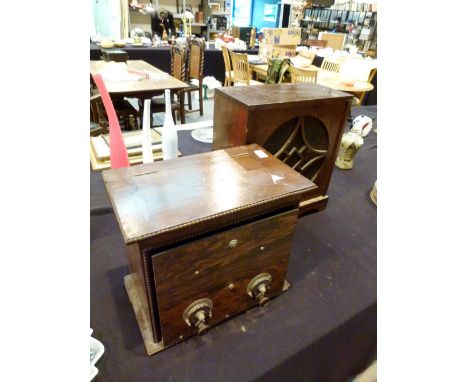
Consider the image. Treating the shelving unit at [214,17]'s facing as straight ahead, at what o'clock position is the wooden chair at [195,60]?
The wooden chair is roughly at 12 o'clock from the shelving unit.

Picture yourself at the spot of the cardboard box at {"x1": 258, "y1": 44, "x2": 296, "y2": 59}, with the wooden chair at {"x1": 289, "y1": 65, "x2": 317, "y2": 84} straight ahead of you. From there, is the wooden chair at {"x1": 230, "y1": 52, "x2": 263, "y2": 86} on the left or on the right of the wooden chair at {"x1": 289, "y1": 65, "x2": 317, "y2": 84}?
right

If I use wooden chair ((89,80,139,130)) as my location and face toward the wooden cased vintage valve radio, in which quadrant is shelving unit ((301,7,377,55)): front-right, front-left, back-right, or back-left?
back-left

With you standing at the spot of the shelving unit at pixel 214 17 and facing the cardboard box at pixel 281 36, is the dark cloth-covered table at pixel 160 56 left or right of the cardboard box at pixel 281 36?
right

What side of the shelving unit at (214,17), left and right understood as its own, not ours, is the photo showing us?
front

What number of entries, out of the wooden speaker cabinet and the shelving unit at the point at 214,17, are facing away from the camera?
0

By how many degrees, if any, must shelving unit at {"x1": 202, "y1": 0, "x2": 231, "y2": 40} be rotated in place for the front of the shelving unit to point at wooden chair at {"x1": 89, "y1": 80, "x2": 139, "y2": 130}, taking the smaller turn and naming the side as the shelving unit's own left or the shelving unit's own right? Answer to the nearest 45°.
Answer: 0° — it already faces it

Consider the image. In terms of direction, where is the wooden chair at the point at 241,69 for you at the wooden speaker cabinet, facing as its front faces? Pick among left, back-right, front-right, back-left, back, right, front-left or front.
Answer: back-left

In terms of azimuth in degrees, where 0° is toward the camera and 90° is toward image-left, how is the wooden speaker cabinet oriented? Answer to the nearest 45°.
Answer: approximately 315°

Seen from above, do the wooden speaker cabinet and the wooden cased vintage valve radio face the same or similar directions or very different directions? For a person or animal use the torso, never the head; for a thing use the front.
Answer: same or similar directions

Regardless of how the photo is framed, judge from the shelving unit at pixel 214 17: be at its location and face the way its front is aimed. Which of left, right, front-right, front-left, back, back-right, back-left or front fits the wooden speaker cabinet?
front

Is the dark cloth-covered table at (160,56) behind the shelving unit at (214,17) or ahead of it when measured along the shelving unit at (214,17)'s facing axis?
ahead

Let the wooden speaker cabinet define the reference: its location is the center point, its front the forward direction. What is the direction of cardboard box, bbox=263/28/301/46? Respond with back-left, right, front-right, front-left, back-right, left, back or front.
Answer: back-left

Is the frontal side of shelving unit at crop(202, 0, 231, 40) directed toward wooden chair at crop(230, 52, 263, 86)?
yes

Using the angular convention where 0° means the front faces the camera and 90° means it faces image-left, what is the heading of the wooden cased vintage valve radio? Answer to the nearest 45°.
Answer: approximately 315°

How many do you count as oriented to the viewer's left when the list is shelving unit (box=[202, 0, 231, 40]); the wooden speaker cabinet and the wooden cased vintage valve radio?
0

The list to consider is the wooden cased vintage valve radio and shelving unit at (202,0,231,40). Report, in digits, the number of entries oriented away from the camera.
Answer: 0

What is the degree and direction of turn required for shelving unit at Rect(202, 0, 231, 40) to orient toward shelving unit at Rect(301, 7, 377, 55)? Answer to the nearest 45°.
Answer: approximately 90° to its left

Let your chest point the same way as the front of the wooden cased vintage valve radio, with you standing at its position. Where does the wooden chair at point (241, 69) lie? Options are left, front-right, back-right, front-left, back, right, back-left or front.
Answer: back-left

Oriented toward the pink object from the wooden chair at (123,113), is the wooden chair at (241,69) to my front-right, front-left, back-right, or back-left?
back-left
